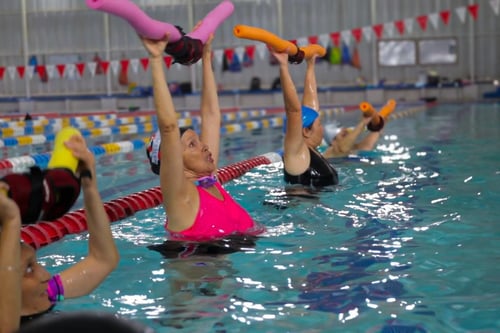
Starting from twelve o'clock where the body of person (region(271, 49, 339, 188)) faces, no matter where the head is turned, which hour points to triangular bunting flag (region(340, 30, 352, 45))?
The triangular bunting flag is roughly at 9 o'clock from the person.

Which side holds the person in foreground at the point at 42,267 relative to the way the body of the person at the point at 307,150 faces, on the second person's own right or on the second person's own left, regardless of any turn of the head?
on the second person's own right

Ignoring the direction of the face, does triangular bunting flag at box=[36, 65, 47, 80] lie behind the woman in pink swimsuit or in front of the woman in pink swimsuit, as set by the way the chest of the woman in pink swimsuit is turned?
behind

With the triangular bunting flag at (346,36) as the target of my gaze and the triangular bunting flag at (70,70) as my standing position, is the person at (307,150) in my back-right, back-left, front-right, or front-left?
front-right

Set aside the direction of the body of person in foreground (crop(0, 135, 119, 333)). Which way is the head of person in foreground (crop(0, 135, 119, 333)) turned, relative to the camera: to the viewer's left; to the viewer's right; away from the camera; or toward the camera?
to the viewer's right

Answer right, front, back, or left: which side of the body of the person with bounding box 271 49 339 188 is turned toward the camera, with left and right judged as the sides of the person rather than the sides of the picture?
right

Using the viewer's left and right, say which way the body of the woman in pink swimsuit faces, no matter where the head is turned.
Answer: facing the viewer and to the right of the viewer

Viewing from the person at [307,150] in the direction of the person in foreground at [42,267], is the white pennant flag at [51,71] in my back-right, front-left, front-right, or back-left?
back-right

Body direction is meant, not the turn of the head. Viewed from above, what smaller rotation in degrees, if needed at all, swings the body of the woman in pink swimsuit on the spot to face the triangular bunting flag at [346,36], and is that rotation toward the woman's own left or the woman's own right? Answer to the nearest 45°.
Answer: approximately 135° to the woman's own left

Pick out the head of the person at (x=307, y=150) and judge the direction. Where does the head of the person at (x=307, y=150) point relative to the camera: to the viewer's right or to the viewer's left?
to the viewer's right

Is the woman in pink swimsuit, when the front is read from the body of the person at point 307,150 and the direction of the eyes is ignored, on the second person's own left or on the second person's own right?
on the second person's own right
